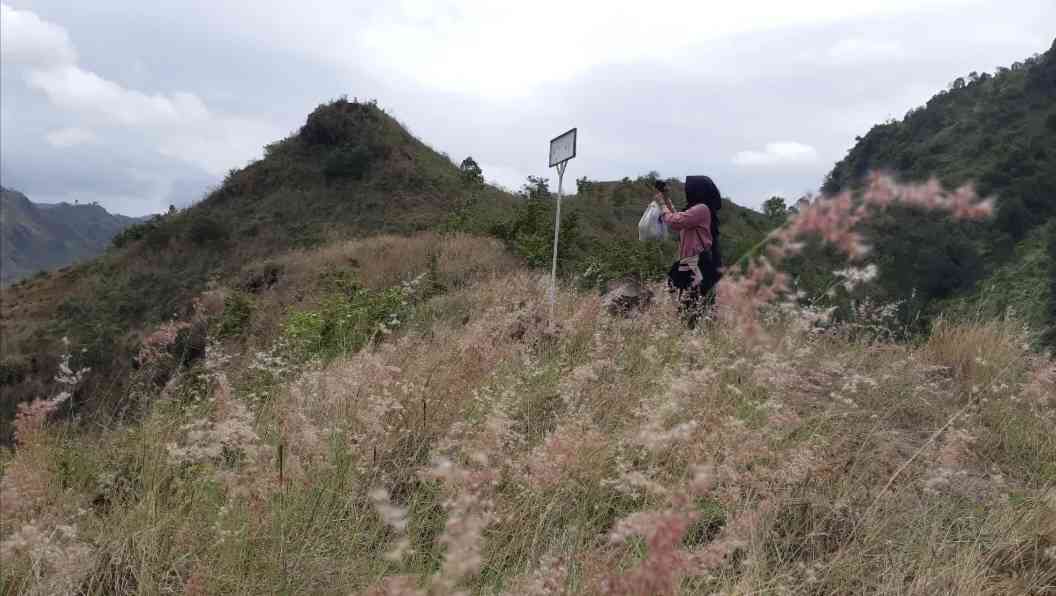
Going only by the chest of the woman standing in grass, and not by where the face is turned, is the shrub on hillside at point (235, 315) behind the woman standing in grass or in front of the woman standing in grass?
in front

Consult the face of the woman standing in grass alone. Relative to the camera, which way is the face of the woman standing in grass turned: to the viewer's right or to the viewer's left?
to the viewer's left

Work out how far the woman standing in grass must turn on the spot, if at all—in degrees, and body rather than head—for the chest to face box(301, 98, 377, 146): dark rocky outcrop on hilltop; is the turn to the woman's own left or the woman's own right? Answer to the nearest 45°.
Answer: approximately 45° to the woman's own right

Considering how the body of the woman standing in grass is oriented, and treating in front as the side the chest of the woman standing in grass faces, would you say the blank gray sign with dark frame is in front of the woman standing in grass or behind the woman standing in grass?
in front

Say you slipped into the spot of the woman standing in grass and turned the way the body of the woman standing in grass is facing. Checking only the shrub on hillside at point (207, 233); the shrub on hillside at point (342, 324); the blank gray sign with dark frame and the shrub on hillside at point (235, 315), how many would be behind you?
0

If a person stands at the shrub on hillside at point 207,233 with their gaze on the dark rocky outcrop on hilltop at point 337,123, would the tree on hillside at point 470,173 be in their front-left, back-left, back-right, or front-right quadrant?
front-right

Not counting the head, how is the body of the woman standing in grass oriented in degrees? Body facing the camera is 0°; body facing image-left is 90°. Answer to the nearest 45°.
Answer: approximately 90°
